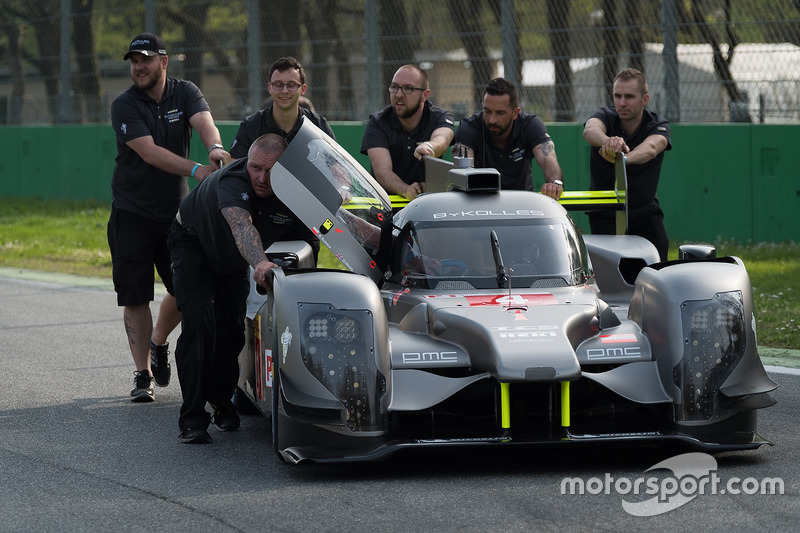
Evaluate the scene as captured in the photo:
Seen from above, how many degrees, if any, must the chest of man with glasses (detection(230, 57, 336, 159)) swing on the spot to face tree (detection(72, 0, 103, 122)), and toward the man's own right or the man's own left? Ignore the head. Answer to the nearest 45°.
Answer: approximately 180°

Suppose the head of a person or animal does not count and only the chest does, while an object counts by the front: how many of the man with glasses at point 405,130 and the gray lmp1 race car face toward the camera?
2

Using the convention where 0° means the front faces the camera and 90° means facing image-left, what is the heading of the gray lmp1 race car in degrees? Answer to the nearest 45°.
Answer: approximately 0°

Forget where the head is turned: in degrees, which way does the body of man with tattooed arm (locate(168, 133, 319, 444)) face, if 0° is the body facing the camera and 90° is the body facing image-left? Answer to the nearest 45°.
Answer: approximately 315°

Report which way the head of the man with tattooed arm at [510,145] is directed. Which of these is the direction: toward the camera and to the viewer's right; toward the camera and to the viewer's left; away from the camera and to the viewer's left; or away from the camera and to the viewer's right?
toward the camera and to the viewer's left

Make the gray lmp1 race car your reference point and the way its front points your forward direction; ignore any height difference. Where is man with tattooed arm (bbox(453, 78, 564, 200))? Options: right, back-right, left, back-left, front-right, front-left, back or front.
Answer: back

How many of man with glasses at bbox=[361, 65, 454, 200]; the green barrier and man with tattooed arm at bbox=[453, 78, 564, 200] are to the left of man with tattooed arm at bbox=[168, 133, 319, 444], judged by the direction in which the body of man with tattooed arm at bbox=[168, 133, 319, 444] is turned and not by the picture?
3

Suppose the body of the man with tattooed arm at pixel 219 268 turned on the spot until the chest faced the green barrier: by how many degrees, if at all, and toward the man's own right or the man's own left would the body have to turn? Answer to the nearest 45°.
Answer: approximately 90° to the man's own left

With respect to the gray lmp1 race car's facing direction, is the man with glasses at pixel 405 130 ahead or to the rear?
to the rear

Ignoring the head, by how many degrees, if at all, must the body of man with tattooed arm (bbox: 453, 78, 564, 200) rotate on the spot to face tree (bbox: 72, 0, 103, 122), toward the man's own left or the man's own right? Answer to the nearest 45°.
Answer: approximately 135° to the man's own right
